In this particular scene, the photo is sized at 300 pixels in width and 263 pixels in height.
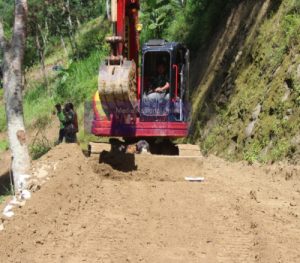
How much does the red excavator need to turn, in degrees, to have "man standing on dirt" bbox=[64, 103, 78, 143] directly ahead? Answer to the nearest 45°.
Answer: approximately 135° to its right

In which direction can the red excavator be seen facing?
toward the camera
